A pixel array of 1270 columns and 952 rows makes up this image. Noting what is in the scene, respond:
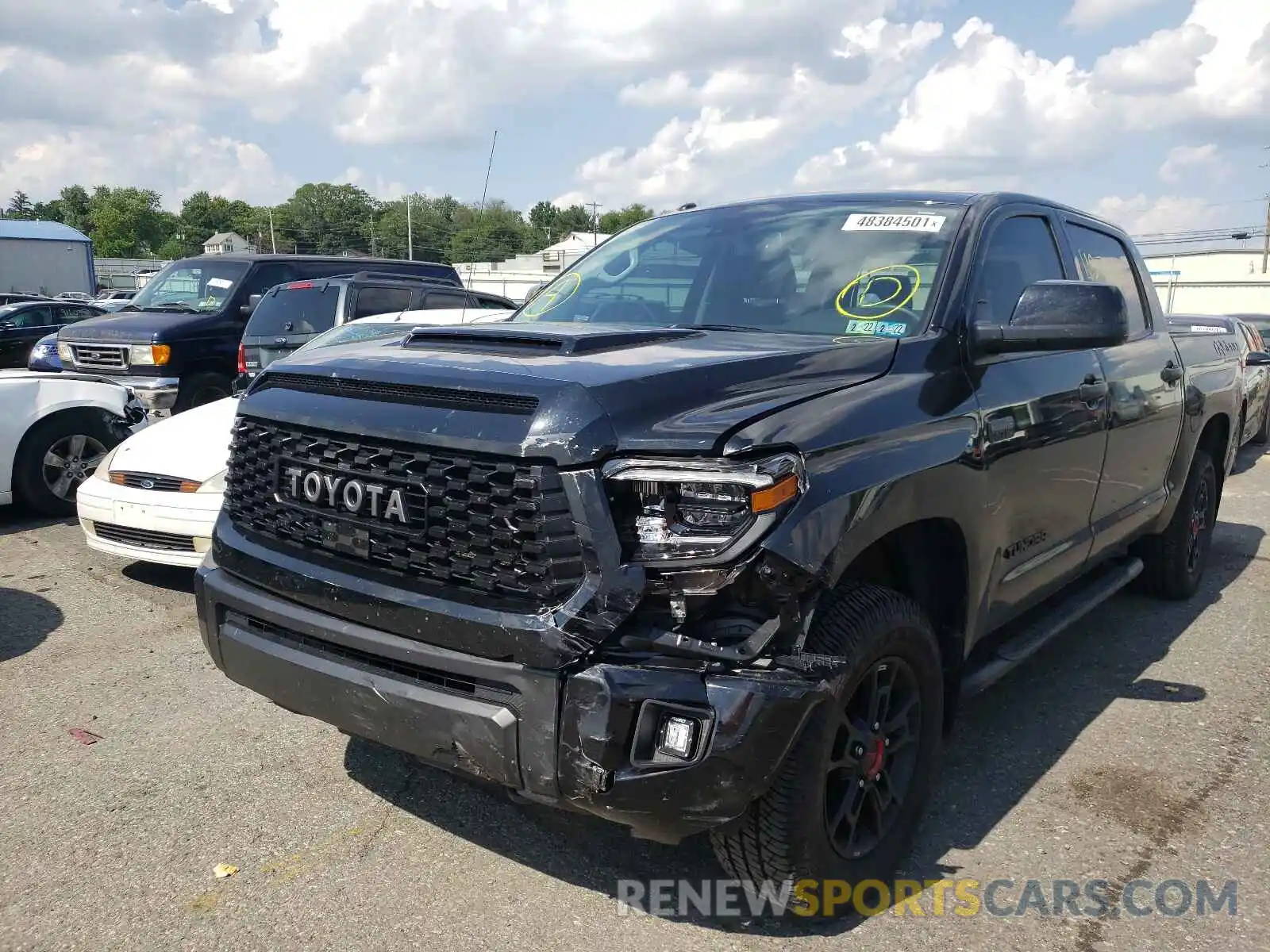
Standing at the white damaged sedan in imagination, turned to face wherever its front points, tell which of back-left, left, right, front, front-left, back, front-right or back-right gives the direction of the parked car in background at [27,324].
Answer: back-right

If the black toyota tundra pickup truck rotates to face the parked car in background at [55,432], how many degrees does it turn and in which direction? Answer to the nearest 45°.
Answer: approximately 90° to its right

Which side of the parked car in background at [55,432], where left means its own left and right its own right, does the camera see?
right

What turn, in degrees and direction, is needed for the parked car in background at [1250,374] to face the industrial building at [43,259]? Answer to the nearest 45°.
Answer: approximately 45° to its right

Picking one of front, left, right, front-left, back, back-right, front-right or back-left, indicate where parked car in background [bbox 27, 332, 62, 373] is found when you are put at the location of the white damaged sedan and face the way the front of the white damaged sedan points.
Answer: back-right

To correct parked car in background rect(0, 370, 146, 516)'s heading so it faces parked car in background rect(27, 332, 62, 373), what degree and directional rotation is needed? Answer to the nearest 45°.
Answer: approximately 90° to its left

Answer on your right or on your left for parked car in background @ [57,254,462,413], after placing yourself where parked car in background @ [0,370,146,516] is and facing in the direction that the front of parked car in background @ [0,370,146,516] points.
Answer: on your left
